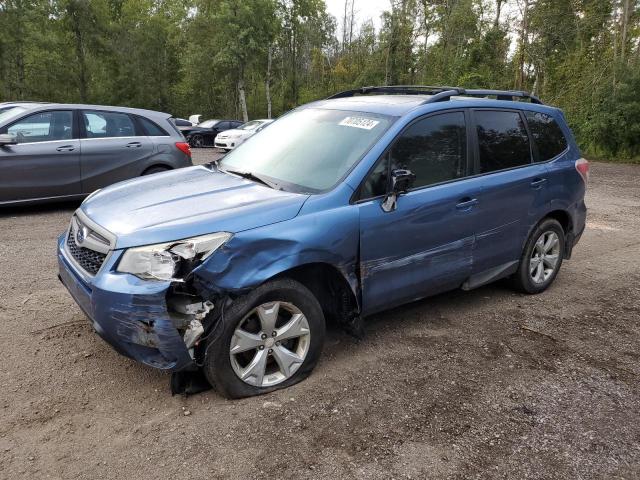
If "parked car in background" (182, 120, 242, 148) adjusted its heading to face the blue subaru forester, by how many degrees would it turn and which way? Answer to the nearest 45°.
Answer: approximately 45° to its left

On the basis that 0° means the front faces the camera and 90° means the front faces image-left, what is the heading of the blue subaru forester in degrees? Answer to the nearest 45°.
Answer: approximately 45°

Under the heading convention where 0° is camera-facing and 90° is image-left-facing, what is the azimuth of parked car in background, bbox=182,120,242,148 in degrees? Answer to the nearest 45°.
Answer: approximately 45°

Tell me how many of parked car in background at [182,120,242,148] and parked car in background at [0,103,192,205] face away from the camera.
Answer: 0

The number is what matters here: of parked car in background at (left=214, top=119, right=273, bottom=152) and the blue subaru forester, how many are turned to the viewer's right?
0

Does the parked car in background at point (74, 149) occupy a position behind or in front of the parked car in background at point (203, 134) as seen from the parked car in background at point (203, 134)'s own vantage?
in front

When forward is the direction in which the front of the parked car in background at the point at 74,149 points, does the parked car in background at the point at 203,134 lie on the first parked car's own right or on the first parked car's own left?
on the first parked car's own right

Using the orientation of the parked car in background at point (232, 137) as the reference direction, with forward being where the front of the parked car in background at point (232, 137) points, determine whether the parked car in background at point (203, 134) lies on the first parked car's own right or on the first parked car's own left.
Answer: on the first parked car's own right

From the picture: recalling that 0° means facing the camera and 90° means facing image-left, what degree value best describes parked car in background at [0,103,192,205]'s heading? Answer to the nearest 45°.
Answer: approximately 90°
